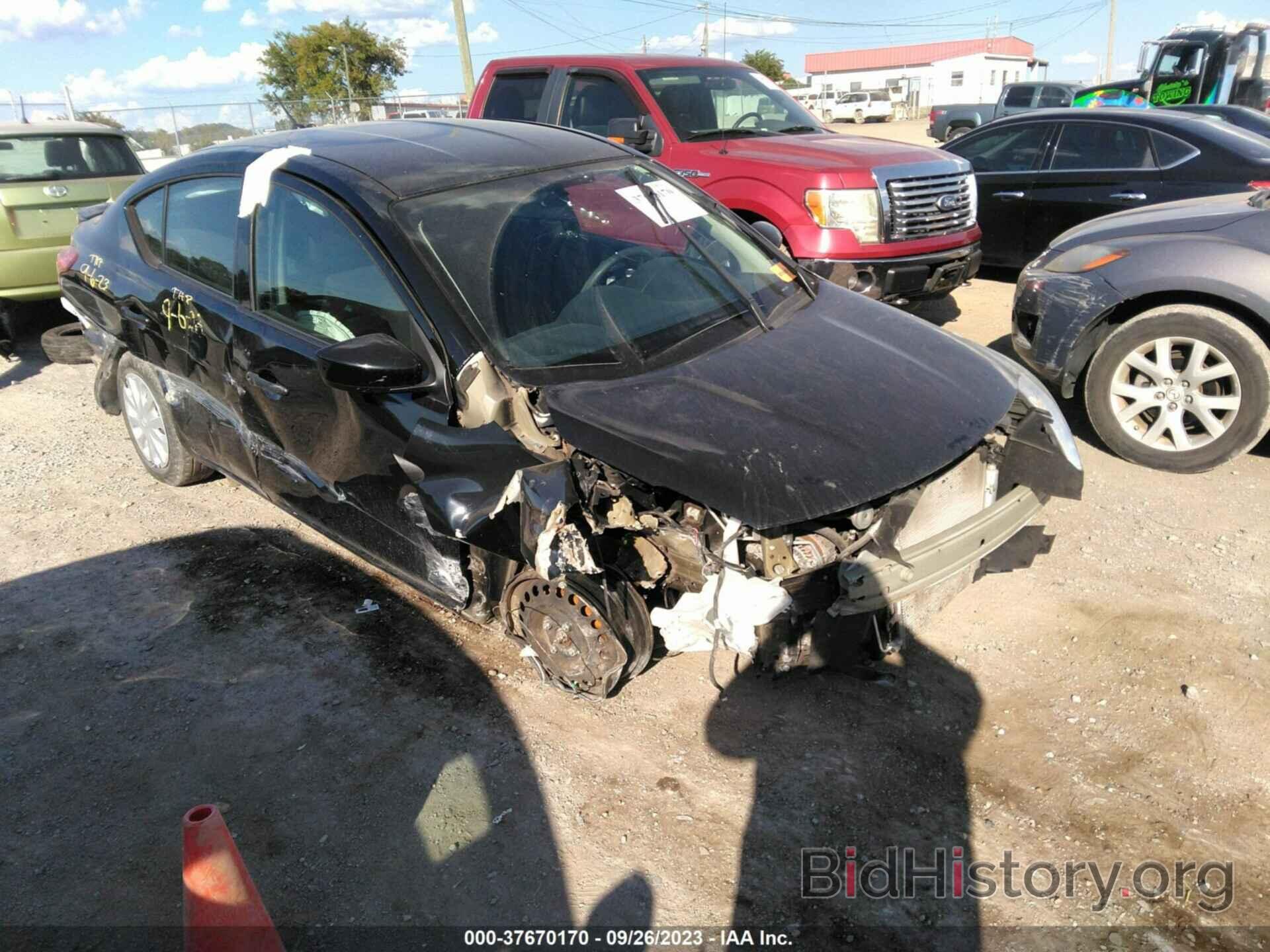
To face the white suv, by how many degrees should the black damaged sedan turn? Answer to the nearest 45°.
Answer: approximately 135° to its left

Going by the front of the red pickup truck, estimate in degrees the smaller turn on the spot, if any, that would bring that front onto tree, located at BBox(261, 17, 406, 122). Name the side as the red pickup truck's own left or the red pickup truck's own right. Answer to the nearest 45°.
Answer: approximately 180°

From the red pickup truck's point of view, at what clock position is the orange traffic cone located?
The orange traffic cone is roughly at 2 o'clock from the red pickup truck.

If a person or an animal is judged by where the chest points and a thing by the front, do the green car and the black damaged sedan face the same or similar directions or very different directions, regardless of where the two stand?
very different directions

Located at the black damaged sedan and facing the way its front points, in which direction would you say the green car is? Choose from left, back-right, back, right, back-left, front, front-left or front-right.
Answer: back

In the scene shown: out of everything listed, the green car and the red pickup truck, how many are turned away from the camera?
1

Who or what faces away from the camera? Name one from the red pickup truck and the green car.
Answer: the green car

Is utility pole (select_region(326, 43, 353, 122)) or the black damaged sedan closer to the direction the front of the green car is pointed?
the utility pole

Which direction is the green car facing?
away from the camera
